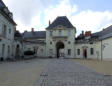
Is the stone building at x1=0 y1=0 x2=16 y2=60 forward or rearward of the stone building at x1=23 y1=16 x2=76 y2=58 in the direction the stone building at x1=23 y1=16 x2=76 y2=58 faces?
forward

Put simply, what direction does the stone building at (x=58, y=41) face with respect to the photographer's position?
facing the viewer
